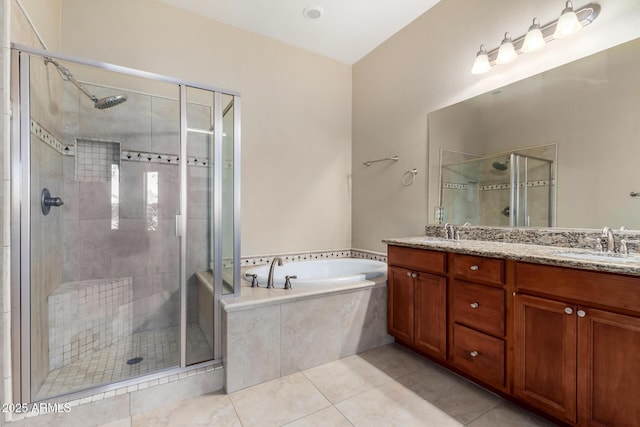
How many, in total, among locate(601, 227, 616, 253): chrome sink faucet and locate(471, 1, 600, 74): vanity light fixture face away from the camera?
0

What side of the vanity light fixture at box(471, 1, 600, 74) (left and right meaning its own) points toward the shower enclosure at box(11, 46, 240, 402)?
front

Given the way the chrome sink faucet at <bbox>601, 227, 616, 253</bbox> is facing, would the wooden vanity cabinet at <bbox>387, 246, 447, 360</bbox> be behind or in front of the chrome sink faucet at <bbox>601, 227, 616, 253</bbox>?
in front

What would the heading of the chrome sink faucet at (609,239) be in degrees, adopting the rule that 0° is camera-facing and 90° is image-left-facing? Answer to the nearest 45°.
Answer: approximately 45°

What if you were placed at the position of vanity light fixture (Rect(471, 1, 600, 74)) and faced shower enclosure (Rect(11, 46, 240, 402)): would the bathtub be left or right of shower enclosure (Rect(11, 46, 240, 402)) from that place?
right

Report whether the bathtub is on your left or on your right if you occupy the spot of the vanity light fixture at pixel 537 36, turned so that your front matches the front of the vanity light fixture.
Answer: on your right

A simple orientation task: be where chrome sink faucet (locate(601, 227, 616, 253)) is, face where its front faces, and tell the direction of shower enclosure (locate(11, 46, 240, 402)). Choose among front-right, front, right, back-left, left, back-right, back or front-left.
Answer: front

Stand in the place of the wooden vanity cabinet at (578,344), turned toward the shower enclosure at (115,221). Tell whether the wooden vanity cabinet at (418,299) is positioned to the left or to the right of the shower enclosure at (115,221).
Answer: right

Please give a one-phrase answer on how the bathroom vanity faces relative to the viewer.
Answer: facing the viewer and to the left of the viewer

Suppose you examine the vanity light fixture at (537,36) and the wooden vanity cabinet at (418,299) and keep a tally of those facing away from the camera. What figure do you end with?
0

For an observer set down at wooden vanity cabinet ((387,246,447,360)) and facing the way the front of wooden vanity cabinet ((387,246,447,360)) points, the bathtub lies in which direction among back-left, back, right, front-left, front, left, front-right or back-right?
right

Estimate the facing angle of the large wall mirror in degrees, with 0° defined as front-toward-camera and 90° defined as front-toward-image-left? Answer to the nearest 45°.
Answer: approximately 45°
